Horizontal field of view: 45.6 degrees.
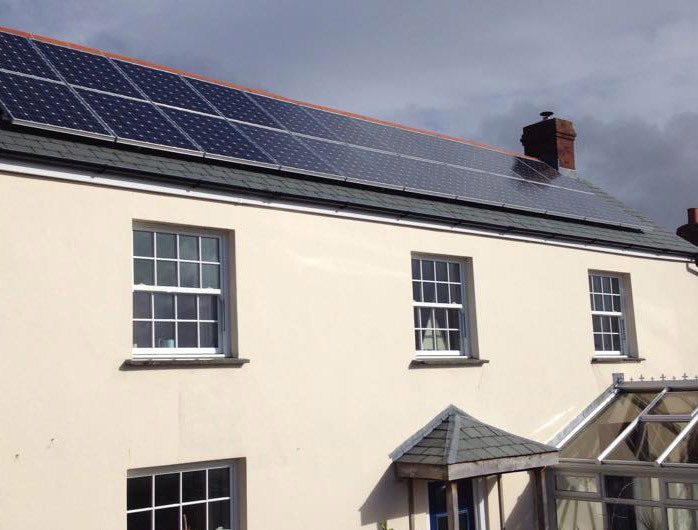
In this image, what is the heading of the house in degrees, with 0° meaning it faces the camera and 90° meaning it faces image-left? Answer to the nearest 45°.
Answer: approximately 315°
